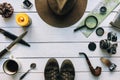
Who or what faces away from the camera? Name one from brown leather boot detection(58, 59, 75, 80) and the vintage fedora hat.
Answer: the brown leather boot

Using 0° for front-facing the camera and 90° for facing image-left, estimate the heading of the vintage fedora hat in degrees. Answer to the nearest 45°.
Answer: approximately 0°

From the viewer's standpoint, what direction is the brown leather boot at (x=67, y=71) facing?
away from the camera

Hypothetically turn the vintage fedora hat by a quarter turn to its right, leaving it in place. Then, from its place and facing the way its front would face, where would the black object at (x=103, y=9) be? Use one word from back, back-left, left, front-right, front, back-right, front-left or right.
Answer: back
